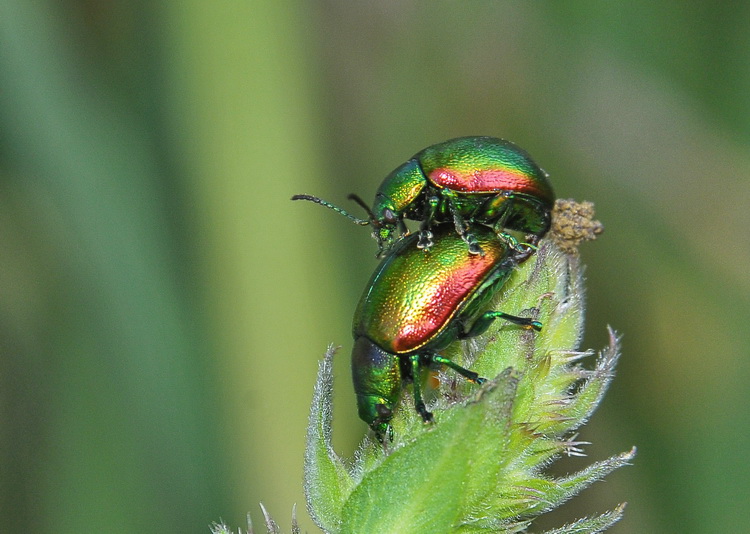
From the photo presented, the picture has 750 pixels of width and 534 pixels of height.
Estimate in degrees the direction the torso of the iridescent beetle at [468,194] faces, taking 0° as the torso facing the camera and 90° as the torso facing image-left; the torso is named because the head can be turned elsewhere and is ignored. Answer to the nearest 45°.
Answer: approximately 90°
